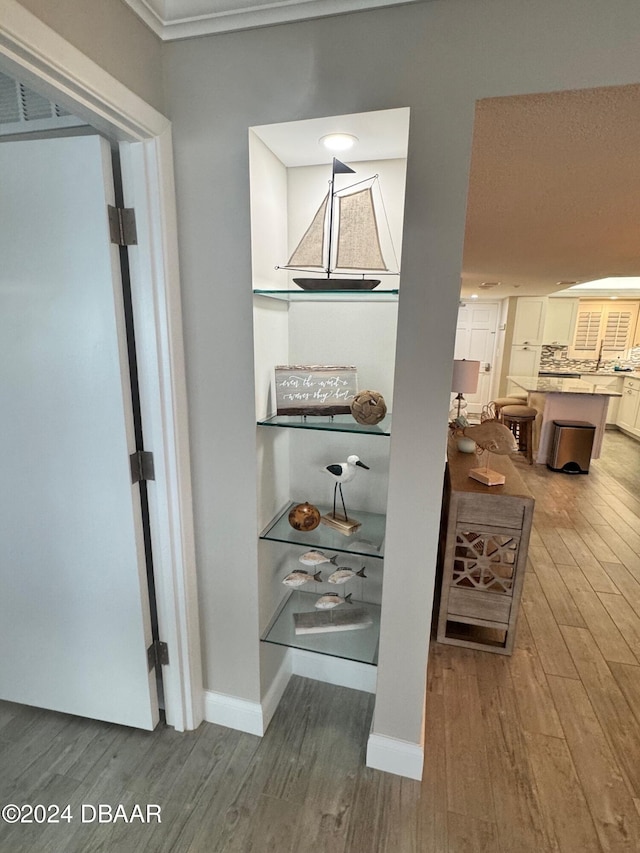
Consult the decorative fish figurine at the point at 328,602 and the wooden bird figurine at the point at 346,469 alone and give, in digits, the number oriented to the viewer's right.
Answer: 1

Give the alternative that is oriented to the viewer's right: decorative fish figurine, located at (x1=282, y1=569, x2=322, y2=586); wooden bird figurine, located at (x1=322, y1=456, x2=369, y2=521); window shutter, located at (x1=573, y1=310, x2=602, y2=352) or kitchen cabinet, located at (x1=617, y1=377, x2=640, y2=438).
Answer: the wooden bird figurine

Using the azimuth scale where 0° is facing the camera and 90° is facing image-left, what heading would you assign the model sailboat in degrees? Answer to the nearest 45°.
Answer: approximately 90°

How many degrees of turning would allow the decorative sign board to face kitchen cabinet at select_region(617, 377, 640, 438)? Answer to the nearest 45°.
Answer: approximately 135° to its left

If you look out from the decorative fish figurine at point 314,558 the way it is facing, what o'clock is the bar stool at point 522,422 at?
The bar stool is roughly at 4 o'clock from the decorative fish figurine.

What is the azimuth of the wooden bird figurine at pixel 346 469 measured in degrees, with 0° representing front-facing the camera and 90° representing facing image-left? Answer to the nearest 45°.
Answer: approximately 270°

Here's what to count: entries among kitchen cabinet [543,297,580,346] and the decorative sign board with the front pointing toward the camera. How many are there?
2

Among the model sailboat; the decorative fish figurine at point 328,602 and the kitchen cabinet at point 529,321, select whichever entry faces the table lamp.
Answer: the kitchen cabinet

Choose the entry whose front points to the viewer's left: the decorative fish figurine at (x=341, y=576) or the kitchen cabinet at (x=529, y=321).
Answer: the decorative fish figurine

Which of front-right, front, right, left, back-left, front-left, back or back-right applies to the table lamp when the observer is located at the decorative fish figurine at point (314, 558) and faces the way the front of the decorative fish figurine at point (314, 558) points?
back-right
